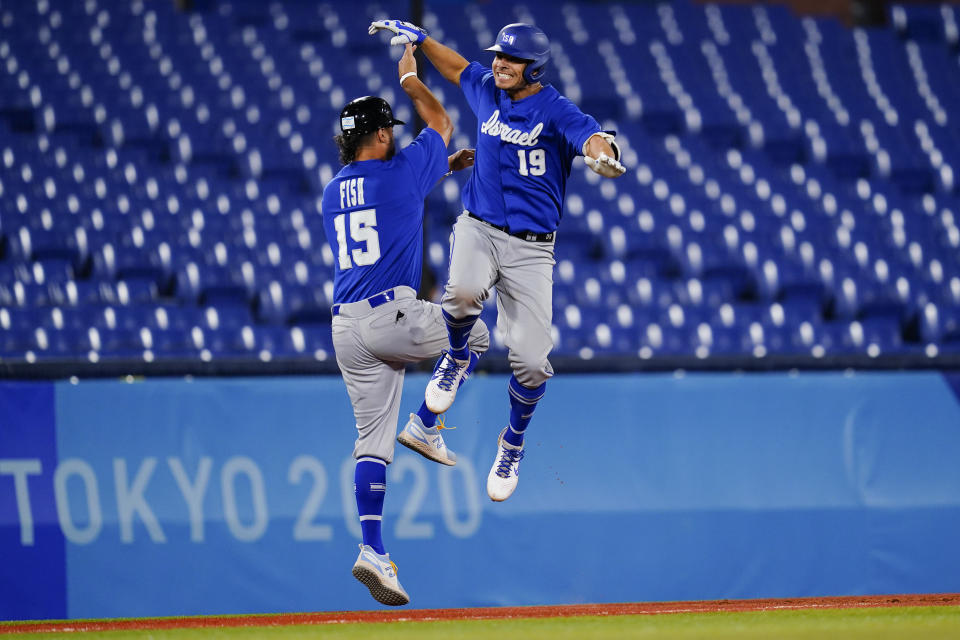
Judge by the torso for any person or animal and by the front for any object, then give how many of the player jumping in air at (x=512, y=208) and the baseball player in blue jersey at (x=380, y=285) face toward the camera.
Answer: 1

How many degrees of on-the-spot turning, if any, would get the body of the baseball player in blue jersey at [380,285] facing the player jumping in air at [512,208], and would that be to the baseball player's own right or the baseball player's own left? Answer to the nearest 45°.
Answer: approximately 45° to the baseball player's own right

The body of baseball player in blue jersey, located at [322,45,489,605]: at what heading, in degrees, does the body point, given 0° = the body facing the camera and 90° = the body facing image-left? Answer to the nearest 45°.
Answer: approximately 225°

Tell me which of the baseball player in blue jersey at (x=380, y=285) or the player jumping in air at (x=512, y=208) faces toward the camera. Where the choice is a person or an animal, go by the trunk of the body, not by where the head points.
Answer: the player jumping in air

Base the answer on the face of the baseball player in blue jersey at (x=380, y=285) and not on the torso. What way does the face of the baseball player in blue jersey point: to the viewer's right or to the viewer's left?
to the viewer's right

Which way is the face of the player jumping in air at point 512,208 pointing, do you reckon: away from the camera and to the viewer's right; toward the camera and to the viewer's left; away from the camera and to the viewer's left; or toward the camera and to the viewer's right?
toward the camera and to the viewer's left

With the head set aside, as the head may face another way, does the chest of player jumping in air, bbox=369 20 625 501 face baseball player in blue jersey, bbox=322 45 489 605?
no

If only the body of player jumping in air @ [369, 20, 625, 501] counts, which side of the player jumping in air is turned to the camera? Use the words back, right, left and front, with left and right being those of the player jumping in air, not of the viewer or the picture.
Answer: front
